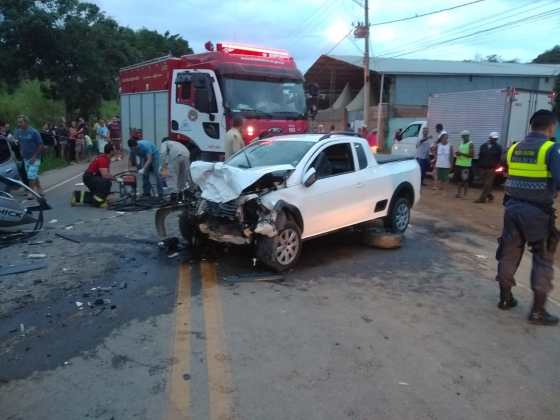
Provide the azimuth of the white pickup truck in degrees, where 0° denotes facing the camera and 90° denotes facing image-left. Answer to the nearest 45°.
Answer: approximately 45°

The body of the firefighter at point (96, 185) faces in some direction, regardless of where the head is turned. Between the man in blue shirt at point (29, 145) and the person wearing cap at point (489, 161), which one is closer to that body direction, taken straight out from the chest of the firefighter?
the person wearing cap

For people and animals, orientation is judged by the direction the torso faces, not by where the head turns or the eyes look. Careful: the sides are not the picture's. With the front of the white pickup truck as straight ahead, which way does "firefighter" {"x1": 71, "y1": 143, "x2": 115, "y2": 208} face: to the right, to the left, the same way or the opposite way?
the opposite way

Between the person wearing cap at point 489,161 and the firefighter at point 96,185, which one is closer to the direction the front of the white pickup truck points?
the firefighter

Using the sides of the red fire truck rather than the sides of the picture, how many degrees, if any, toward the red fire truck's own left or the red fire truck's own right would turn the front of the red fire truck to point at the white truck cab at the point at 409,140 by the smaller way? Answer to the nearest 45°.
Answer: approximately 90° to the red fire truck's own left

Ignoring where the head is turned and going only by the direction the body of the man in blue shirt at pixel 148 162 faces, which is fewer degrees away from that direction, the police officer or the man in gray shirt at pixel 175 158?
the police officer

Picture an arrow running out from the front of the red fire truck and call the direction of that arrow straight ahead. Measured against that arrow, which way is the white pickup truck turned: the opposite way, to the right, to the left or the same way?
to the right
